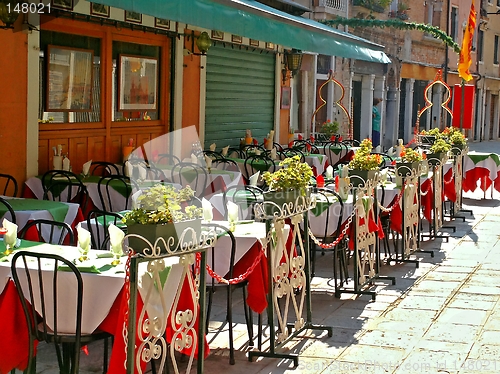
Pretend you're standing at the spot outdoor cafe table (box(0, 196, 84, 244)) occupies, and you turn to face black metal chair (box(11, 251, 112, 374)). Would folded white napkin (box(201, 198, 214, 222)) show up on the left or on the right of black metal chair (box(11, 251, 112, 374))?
left

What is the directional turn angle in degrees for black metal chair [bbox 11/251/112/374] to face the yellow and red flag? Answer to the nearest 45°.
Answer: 0° — it already faces it

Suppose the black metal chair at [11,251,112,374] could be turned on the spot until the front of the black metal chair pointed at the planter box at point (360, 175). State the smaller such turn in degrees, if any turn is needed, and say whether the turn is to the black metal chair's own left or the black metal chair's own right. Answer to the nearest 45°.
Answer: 0° — it already faces it

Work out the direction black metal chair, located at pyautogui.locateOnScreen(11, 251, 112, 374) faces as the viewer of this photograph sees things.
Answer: facing away from the viewer and to the right of the viewer
